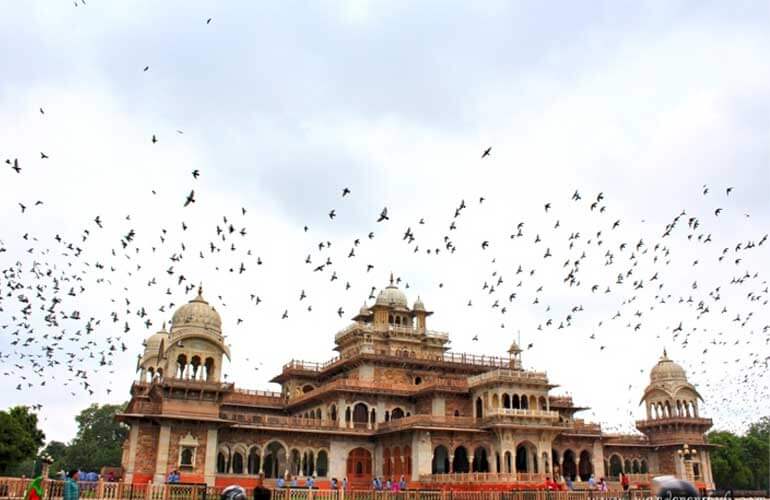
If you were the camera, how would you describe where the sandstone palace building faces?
facing the viewer and to the right of the viewer

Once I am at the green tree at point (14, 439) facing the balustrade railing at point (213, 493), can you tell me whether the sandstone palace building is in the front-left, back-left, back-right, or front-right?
front-left

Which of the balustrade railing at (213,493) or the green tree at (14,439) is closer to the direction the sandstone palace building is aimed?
the balustrade railing

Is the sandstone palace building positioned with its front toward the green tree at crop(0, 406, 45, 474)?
no

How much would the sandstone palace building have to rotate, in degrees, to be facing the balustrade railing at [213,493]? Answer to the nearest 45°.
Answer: approximately 45° to its right

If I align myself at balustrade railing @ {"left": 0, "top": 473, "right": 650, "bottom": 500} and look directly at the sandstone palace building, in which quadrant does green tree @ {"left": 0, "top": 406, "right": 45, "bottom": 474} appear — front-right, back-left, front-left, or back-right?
front-left
